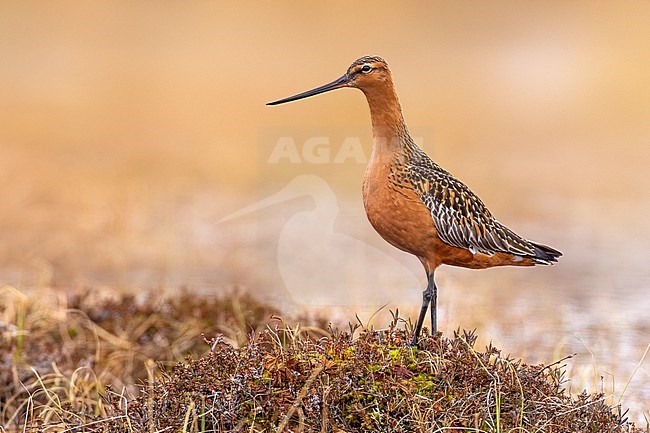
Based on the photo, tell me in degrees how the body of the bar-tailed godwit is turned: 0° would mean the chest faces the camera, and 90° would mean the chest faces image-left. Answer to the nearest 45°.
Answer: approximately 90°
